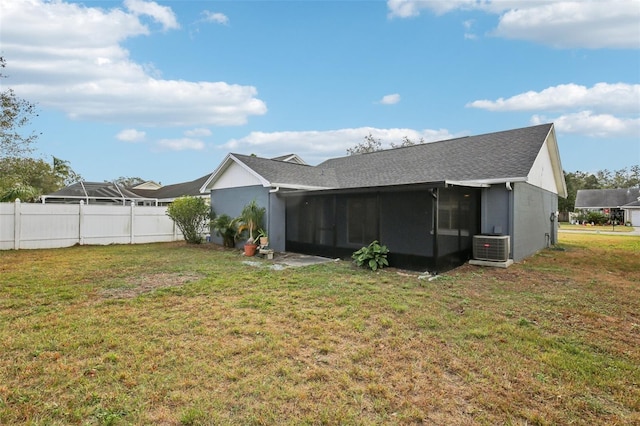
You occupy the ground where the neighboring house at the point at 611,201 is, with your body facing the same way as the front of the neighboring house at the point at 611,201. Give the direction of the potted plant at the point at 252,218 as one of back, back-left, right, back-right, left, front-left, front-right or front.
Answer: front

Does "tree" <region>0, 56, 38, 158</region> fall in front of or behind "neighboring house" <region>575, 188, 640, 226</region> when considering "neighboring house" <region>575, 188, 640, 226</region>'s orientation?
in front

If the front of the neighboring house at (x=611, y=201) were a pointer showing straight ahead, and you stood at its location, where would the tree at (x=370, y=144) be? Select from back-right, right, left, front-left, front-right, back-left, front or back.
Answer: front-right

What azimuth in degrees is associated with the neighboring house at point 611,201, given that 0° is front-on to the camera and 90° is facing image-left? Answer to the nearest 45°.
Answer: approximately 0°
